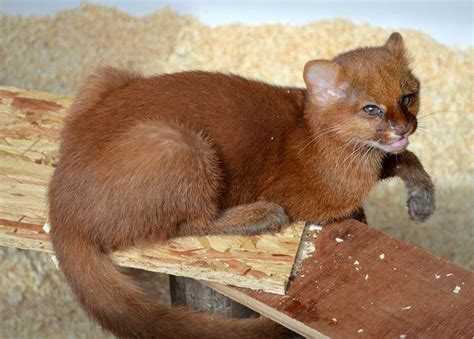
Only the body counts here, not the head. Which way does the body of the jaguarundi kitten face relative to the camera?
to the viewer's right
